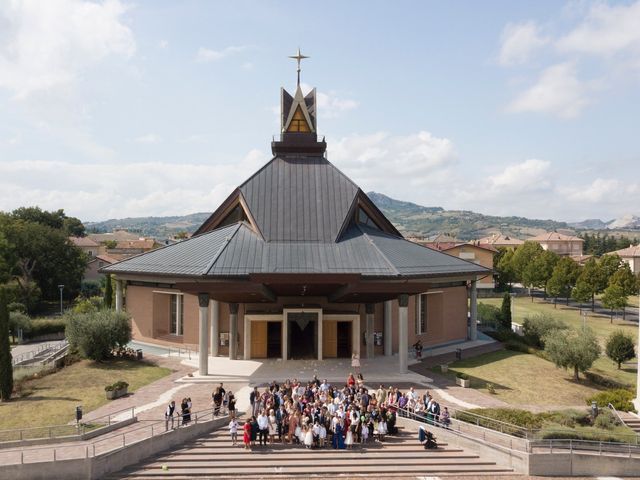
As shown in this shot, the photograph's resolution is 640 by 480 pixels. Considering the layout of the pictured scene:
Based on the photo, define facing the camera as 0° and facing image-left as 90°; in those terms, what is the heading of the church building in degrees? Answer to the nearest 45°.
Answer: approximately 0°

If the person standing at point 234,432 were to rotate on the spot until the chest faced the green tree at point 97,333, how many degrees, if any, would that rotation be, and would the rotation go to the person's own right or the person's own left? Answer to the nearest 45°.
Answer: approximately 135° to the person's own right

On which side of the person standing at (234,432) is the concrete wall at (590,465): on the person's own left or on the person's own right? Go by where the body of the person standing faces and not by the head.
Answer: on the person's own left

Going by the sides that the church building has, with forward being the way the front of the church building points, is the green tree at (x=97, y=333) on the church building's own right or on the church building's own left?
on the church building's own right

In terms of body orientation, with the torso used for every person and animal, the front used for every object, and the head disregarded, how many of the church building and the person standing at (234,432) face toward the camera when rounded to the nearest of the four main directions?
2

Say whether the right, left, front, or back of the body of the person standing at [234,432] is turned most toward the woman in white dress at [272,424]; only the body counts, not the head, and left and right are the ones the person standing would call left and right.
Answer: left

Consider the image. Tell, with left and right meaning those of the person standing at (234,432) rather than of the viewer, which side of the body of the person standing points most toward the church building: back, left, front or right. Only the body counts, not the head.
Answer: back

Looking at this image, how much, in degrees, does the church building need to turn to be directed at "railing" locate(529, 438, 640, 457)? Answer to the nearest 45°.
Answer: approximately 45° to its left

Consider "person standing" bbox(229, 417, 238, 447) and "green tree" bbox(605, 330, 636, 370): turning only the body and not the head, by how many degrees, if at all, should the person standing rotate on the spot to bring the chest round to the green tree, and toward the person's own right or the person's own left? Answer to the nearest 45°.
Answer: approximately 135° to the person's own left

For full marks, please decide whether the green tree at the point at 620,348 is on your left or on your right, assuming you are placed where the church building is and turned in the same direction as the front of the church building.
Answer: on your left
